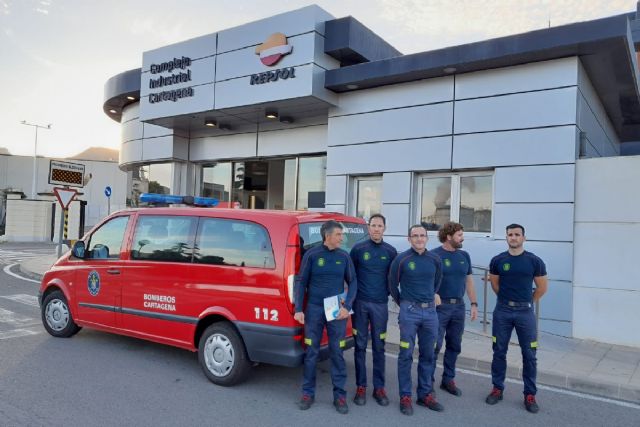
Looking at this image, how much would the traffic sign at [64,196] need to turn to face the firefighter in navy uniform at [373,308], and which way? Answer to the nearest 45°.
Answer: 0° — it already faces them

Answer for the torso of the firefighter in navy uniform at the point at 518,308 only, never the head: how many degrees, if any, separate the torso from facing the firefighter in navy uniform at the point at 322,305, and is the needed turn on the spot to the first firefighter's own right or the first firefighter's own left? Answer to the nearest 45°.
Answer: approximately 45° to the first firefighter's own right

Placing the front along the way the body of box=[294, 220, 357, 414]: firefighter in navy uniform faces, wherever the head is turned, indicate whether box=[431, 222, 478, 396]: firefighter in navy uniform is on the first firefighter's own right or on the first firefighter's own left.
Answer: on the first firefighter's own left

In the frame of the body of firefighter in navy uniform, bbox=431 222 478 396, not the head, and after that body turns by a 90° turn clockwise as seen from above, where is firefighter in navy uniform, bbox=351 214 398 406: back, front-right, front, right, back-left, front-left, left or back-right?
front

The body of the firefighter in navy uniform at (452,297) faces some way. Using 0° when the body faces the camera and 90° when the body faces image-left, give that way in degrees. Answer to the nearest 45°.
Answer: approximately 315°

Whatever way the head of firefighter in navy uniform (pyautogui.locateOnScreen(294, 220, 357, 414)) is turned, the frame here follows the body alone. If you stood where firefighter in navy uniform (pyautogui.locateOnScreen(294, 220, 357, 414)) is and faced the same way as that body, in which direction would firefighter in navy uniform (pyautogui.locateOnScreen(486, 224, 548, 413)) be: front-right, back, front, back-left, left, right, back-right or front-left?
left

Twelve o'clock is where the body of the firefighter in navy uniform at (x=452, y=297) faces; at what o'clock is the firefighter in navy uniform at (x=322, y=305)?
the firefighter in navy uniform at (x=322, y=305) is roughly at 3 o'clock from the firefighter in navy uniform at (x=452, y=297).

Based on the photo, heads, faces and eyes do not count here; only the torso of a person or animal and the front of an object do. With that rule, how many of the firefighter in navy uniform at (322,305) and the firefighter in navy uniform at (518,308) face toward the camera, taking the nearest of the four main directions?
2
